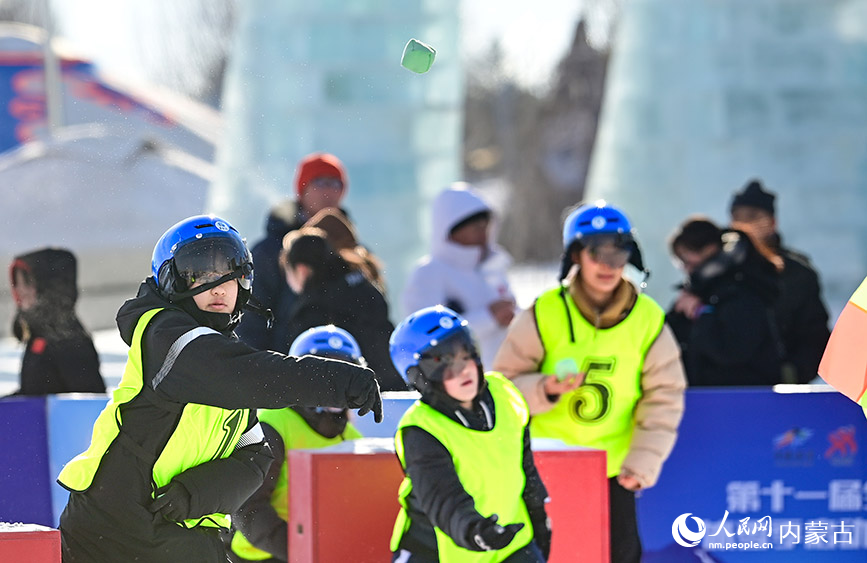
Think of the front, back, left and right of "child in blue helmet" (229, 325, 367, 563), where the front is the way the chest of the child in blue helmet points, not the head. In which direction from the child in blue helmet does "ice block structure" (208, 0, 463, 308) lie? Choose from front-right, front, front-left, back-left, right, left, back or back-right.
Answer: back-left

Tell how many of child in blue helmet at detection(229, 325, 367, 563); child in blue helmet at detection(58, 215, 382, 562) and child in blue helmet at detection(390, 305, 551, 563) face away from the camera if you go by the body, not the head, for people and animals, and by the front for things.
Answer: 0

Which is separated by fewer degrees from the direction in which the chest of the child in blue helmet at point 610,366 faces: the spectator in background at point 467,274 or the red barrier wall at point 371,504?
the red barrier wall

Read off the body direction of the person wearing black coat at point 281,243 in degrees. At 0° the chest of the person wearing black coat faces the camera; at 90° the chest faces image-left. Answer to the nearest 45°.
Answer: approximately 315°

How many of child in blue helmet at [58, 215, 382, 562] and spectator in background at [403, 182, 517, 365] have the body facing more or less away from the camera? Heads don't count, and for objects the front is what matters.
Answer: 0

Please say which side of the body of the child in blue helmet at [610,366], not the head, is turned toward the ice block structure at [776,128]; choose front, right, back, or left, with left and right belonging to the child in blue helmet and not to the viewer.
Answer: back

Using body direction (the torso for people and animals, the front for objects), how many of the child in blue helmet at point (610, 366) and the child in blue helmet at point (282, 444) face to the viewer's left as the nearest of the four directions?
0

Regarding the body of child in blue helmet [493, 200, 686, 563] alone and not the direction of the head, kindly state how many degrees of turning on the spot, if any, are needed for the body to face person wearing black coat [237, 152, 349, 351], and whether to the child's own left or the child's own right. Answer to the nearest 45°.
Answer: approximately 135° to the child's own right

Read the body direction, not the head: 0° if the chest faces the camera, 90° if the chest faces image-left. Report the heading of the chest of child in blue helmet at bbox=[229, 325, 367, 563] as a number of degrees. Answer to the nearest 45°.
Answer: approximately 315°

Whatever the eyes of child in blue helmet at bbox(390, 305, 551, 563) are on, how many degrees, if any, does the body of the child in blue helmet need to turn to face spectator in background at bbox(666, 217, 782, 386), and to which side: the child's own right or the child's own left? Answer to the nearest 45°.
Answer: approximately 90° to the child's own left

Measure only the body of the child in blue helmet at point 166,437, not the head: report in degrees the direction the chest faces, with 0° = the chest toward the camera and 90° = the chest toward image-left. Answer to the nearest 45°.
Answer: approximately 315°

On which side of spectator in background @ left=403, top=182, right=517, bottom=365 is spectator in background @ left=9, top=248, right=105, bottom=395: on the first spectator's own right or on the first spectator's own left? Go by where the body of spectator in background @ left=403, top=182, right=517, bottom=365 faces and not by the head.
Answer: on the first spectator's own right
